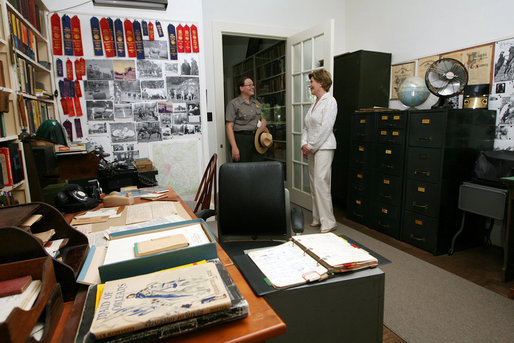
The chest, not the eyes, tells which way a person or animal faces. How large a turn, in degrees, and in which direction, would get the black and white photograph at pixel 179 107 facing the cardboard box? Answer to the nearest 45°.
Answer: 0° — it already faces it

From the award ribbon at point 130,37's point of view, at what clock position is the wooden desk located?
The wooden desk is roughly at 12 o'clock from the award ribbon.

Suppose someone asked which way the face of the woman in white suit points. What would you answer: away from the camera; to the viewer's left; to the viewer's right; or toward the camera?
to the viewer's left

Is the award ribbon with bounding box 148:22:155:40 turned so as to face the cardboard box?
yes

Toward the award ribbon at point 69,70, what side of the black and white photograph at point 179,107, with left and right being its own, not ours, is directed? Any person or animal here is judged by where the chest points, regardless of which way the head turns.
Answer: right

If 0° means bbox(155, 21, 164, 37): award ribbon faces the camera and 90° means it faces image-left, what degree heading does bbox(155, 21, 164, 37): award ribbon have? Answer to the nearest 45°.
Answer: approximately 0°

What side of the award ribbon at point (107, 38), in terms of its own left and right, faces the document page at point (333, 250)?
front

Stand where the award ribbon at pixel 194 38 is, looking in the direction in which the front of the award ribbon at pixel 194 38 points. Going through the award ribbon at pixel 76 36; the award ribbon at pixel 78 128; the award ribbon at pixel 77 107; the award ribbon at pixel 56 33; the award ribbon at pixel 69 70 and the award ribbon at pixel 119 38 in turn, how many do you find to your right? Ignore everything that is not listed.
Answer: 6
